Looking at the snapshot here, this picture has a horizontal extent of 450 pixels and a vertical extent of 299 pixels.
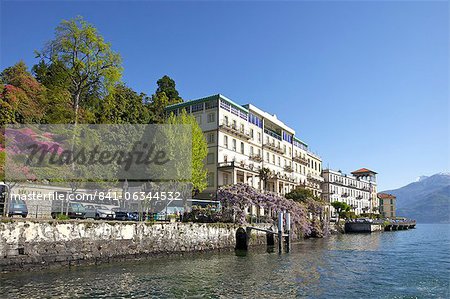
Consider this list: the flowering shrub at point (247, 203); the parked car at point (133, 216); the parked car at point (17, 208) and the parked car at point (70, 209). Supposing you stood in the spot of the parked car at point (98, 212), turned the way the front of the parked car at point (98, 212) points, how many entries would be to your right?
2
